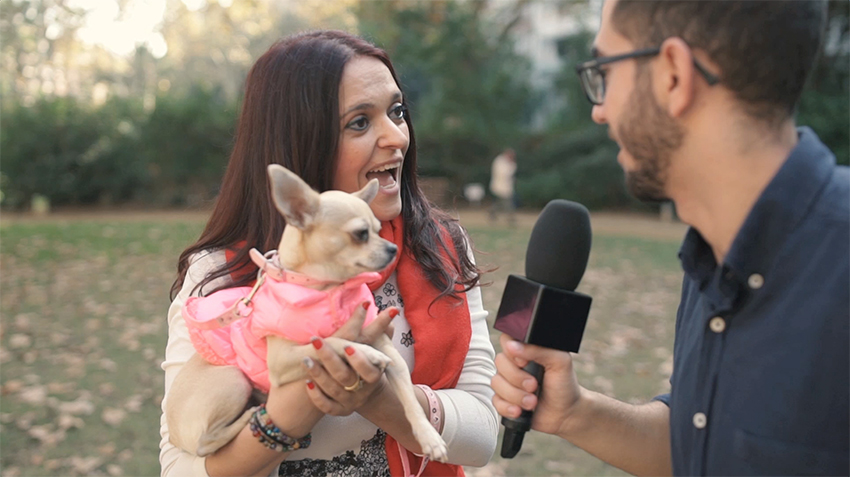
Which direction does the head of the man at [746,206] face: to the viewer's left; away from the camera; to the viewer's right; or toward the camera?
to the viewer's left

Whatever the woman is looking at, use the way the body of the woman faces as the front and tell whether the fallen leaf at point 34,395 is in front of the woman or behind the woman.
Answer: behind

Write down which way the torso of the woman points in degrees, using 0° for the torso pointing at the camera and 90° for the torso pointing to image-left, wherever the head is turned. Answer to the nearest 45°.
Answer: approximately 315°

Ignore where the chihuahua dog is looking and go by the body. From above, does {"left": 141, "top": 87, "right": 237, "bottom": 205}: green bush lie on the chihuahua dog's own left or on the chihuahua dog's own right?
on the chihuahua dog's own left

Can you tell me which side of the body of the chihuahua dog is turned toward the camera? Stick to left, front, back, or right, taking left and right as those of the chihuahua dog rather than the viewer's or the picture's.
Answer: right

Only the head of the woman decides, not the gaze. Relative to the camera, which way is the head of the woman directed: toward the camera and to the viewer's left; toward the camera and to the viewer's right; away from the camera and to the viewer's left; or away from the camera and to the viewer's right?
toward the camera and to the viewer's right

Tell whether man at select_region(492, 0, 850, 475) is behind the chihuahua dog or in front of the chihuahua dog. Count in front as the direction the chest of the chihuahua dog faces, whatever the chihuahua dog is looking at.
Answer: in front
